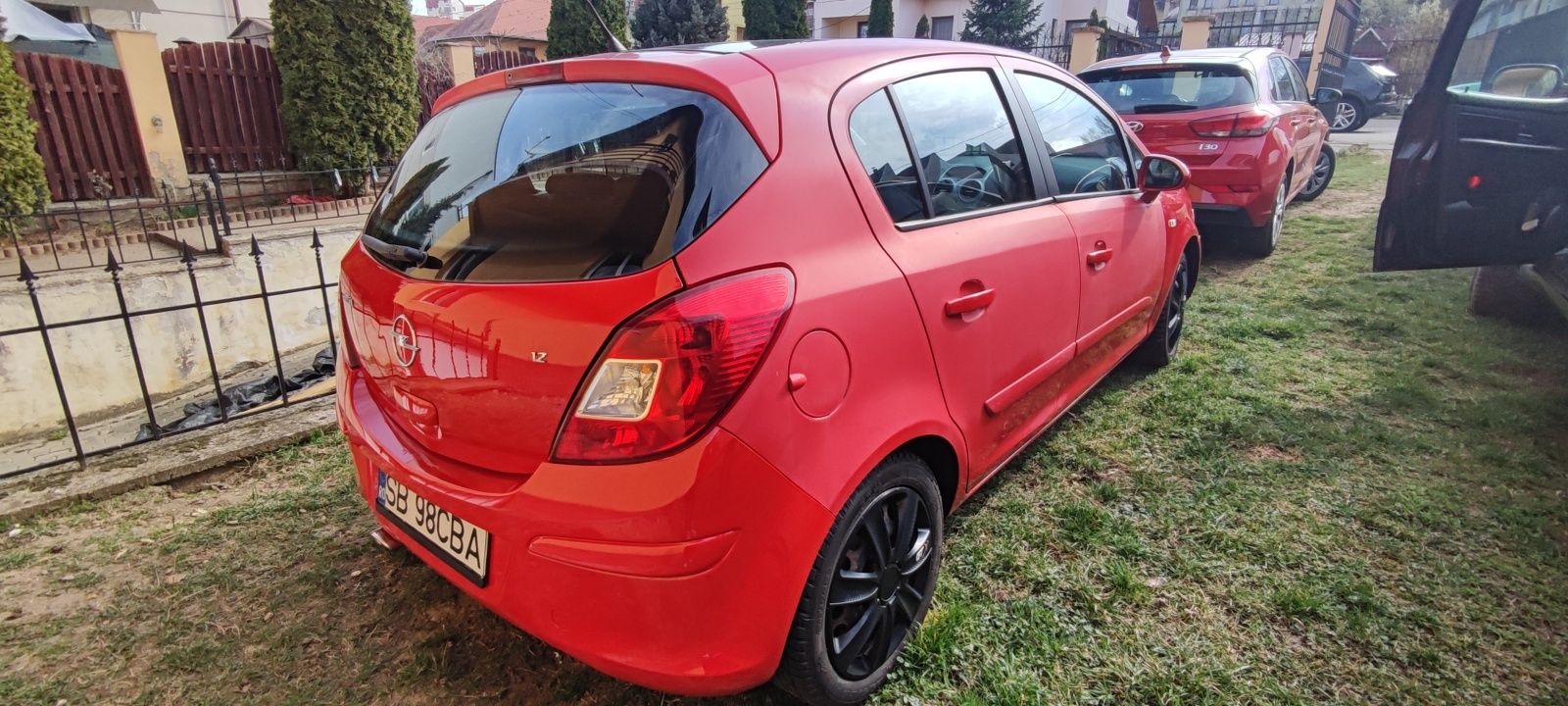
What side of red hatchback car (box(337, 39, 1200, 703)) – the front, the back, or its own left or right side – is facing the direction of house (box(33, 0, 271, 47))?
left

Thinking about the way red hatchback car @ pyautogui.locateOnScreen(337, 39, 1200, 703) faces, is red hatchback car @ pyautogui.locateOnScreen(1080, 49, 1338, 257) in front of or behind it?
in front

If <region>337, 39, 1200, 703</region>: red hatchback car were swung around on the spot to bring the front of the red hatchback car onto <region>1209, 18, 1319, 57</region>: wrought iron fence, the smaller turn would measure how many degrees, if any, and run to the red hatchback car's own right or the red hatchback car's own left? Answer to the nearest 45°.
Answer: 0° — it already faces it

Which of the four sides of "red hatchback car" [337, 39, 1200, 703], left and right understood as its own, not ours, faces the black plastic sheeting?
left

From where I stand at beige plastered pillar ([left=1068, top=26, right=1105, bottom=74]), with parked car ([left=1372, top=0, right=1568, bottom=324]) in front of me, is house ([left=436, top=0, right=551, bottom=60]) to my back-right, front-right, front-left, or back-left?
back-right

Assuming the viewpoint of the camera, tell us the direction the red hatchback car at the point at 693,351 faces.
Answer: facing away from the viewer and to the right of the viewer

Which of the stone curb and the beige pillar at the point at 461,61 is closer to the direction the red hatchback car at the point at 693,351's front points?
the beige pillar

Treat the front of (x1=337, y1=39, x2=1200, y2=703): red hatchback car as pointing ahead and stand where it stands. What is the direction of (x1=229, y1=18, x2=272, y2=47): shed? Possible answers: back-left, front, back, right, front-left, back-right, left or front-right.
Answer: left

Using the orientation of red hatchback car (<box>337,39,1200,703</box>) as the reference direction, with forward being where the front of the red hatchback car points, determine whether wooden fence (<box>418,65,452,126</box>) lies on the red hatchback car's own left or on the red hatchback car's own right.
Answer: on the red hatchback car's own left

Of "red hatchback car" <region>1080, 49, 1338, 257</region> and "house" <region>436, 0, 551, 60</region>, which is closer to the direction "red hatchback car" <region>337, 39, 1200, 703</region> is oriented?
the red hatchback car

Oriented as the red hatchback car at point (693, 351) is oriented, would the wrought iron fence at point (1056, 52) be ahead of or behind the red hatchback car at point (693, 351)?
ahead

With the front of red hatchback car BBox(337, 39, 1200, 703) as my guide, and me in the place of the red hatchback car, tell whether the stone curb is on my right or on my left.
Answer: on my left

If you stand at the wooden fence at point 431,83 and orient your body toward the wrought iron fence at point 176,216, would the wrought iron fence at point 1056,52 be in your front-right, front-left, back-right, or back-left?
back-left

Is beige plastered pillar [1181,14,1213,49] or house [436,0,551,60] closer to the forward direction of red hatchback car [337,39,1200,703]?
the beige plastered pillar
